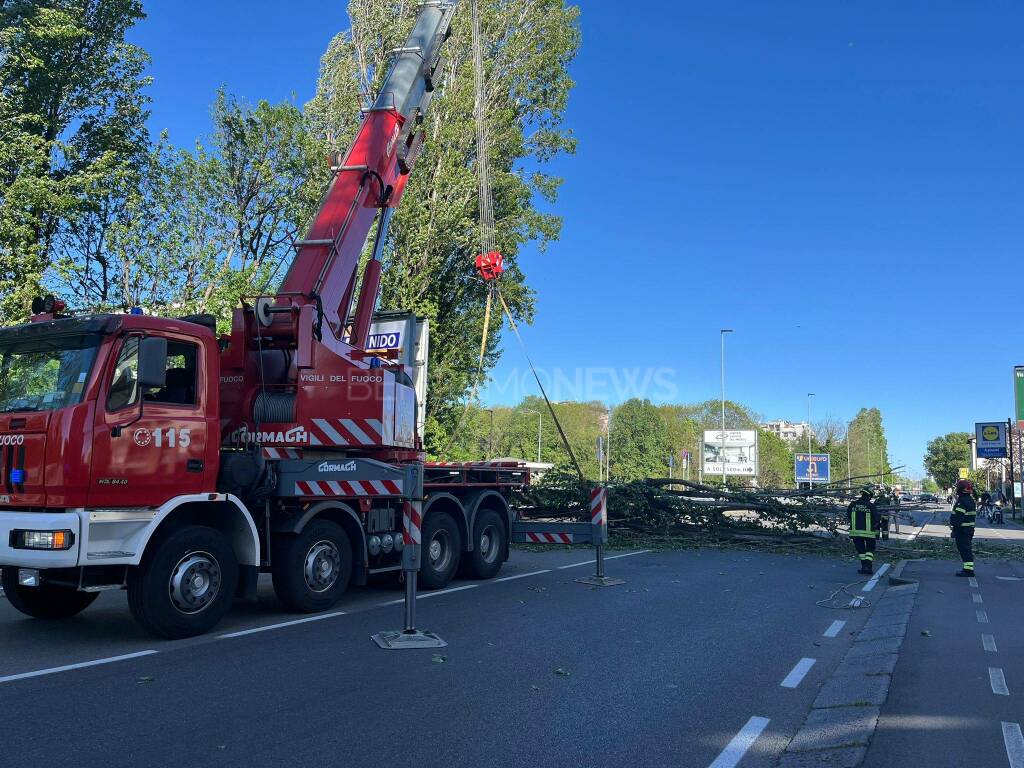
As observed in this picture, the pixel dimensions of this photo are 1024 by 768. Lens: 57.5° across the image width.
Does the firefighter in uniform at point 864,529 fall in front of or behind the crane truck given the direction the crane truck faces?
behind

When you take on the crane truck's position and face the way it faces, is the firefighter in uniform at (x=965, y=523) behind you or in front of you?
behind

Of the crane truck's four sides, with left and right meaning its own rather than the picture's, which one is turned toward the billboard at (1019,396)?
back

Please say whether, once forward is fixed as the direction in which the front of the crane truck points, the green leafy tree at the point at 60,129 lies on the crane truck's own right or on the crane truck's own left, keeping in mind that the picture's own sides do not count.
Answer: on the crane truck's own right

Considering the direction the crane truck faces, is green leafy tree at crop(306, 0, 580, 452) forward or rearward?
rearward

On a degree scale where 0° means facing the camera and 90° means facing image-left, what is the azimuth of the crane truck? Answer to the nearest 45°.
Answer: approximately 45°
